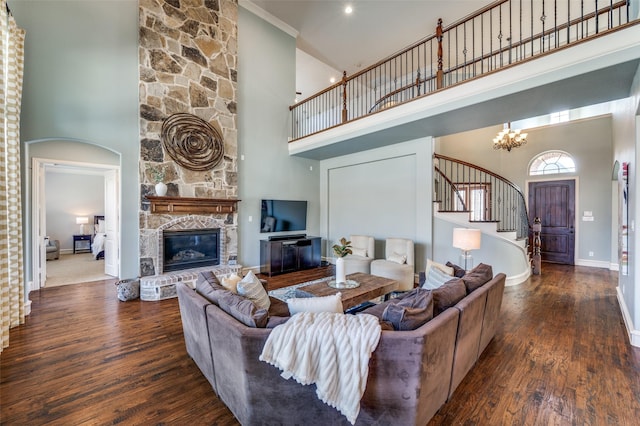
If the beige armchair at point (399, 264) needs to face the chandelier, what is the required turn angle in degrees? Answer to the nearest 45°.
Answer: approximately 180°

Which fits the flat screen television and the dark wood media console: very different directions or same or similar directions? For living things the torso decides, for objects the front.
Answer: same or similar directions

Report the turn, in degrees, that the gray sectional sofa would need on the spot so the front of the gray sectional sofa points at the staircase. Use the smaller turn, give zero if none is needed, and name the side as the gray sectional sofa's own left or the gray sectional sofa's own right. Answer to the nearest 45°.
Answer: approximately 45° to the gray sectional sofa's own right

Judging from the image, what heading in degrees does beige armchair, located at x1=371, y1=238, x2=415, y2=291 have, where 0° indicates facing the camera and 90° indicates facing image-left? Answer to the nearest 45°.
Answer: approximately 45°

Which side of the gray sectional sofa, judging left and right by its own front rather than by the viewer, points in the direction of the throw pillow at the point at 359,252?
front

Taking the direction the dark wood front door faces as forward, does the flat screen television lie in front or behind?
in front

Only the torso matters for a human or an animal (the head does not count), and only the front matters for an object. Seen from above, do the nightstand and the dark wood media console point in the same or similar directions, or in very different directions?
same or similar directions

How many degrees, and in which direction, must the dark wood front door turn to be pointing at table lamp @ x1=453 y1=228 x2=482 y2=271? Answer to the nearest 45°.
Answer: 0° — it already faces it

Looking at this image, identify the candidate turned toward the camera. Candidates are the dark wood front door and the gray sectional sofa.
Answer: the dark wood front door

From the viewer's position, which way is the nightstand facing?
facing the viewer

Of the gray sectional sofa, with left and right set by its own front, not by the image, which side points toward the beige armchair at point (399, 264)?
front

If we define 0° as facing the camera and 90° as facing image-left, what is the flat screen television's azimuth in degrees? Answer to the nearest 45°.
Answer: approximately 315°

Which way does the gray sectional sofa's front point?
away from the camera

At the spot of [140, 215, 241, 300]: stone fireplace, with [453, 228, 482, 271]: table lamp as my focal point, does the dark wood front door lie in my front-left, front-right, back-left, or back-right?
front-left

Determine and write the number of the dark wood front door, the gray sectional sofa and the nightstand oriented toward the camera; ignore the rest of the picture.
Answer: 2

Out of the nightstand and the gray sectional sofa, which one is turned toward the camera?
the nightstand

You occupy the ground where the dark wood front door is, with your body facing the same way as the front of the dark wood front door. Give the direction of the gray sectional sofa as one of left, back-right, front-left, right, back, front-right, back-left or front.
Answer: front
